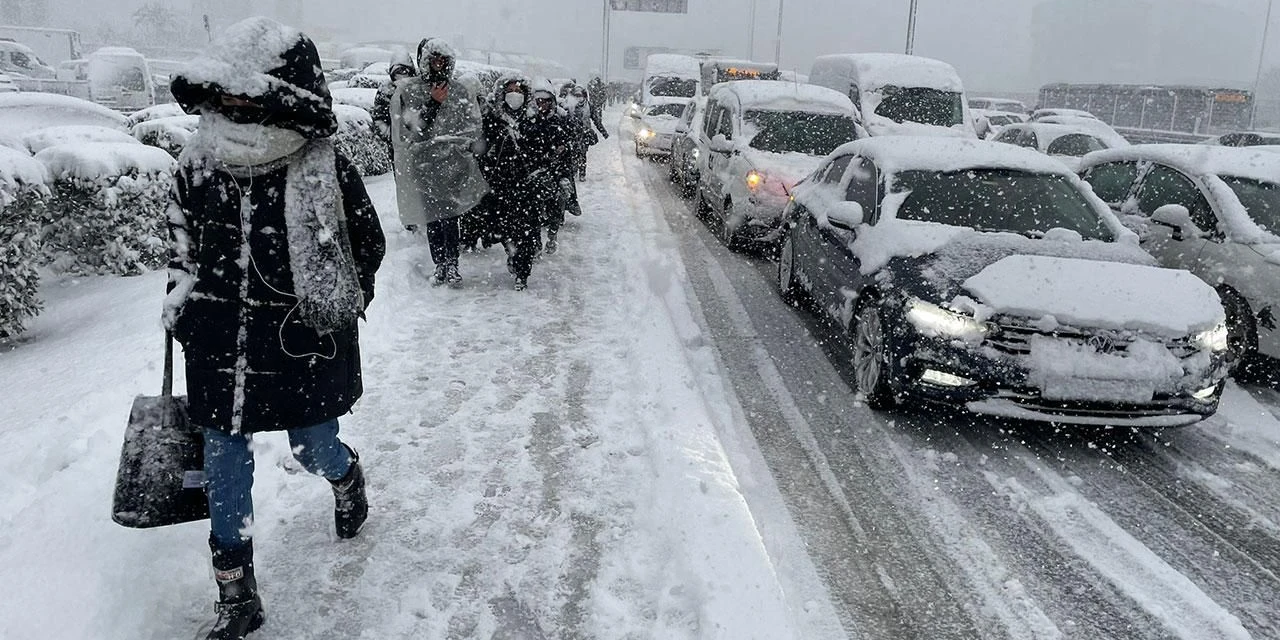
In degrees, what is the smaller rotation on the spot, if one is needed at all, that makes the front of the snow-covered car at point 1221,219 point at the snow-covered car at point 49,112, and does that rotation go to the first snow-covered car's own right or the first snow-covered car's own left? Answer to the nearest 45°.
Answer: approximately 135° to the first snow-covered car's own right

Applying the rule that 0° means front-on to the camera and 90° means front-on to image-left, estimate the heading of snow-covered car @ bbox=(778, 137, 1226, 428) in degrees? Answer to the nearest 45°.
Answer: approximately 315°

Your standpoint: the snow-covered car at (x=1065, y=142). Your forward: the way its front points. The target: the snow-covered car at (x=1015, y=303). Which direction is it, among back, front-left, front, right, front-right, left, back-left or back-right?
front-right

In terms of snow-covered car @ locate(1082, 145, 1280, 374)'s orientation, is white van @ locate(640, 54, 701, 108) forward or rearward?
rearward

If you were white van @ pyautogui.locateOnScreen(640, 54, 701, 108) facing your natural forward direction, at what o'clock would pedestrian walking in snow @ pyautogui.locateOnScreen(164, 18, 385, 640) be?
The pedestrian walking in snow is roughly at 12 o'clock from the white van.

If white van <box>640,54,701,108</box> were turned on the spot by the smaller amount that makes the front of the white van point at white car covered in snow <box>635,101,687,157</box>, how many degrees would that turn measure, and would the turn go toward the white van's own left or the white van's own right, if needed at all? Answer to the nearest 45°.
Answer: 0° — it already faces it

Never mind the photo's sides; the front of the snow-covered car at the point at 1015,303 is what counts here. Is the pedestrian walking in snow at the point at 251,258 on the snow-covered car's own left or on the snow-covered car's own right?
on the snow-covered car's own right

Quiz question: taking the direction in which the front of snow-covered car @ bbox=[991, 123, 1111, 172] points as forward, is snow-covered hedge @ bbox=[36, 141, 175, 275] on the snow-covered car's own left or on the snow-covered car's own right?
on the snow-covered car's own right

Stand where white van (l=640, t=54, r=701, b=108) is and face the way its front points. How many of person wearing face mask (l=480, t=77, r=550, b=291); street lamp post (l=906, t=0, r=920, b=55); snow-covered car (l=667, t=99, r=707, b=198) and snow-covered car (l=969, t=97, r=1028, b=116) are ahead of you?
2
